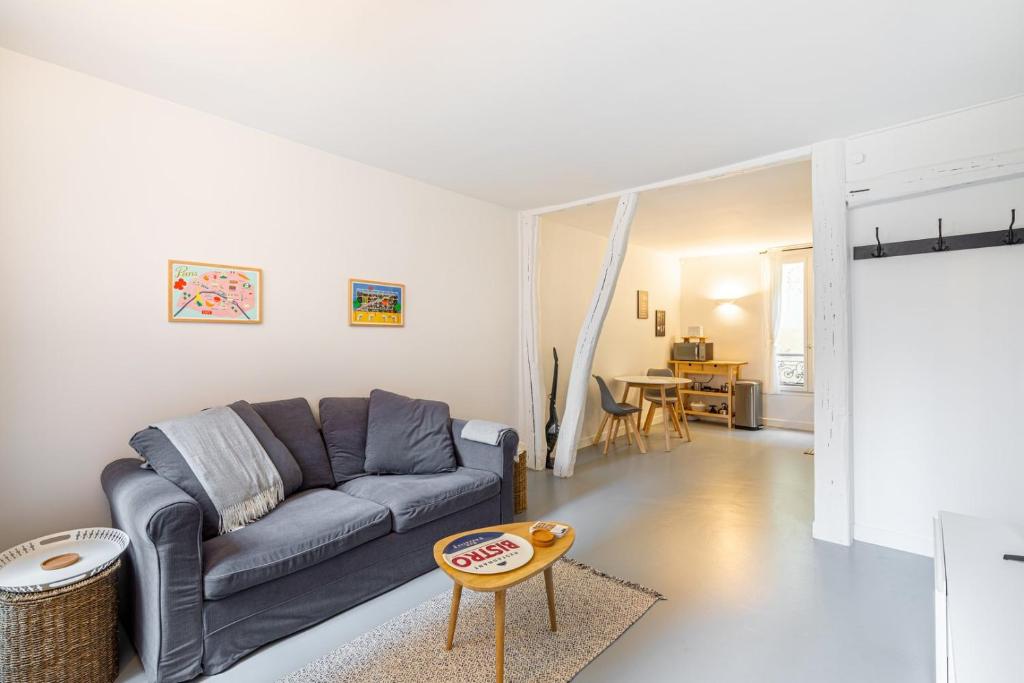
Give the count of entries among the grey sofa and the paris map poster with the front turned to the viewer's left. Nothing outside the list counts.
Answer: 0

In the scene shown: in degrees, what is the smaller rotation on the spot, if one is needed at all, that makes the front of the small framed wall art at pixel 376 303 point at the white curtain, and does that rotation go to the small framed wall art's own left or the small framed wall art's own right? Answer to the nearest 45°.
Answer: approximately 45° to the small framed wall art's own left

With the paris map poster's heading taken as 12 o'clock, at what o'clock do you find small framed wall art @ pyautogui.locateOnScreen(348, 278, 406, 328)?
The small framed wall art is roughly at 10 o'clock from the paris map poster.

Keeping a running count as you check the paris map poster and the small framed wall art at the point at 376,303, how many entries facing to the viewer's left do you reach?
0

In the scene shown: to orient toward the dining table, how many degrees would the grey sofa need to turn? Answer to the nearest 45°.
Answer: approximately 90° to its left

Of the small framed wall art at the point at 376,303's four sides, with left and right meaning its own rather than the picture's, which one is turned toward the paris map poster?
right

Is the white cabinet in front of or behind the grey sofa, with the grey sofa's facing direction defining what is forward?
in front

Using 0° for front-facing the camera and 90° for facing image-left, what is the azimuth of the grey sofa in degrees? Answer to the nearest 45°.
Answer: approximately 315°

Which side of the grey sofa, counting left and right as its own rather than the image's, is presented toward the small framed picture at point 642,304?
left

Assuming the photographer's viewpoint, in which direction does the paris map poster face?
facing the viewer and to the right of the viewer

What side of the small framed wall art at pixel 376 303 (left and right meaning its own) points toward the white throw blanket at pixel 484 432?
front

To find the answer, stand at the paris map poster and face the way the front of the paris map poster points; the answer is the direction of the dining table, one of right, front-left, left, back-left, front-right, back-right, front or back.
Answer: front-left
